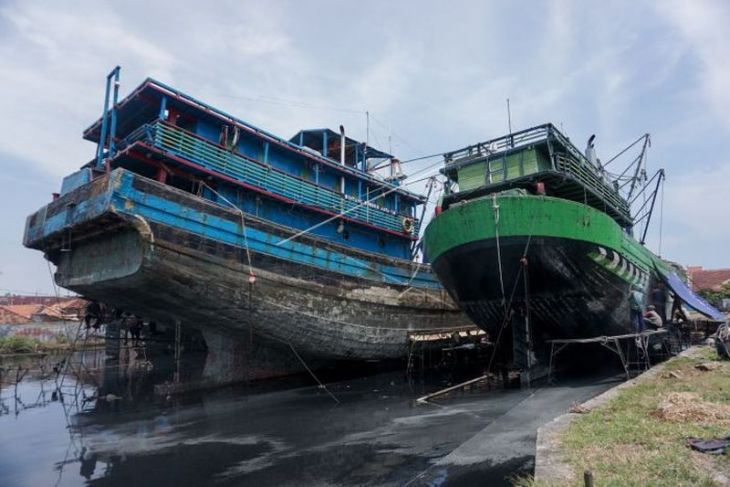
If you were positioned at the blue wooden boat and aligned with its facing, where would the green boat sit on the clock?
The green boat is roughly at 2 o'clock from the blue wooden boat.

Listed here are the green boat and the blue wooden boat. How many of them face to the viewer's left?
0

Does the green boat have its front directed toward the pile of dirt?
no

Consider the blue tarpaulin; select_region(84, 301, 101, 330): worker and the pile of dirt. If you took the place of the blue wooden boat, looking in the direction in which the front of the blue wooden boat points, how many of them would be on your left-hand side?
1

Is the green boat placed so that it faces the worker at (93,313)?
no

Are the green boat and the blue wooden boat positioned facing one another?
no

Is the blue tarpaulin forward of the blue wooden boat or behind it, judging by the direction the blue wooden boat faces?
forward

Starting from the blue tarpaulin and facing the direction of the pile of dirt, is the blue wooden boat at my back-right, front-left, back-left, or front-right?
front-right

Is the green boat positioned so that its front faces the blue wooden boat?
no

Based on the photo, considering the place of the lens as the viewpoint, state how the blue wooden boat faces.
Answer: facing away from the viewer and to the right of the viewer
